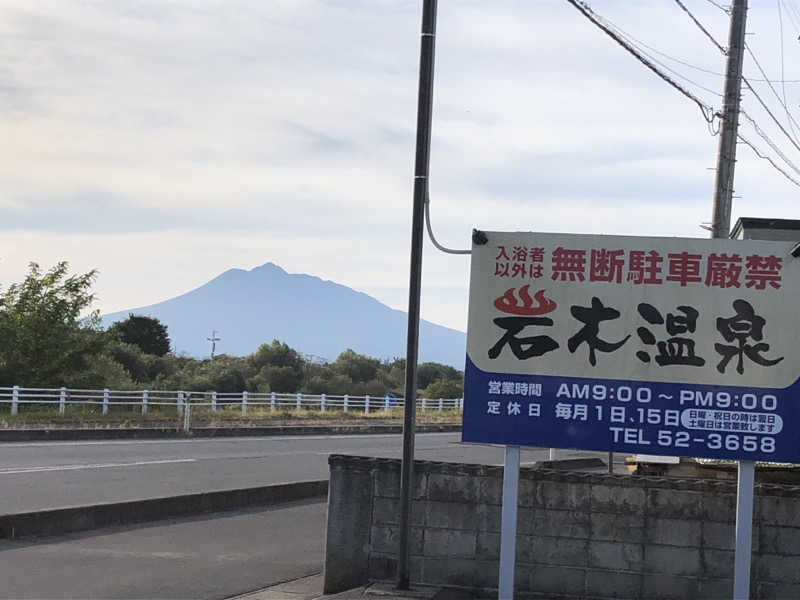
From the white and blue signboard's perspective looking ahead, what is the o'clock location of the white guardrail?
The white guardrail is roughly at 5 o'clock from the white and blue signboard.

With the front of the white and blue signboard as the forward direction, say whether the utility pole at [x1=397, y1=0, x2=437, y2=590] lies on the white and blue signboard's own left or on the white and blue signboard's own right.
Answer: on the white and blue signboard's own right

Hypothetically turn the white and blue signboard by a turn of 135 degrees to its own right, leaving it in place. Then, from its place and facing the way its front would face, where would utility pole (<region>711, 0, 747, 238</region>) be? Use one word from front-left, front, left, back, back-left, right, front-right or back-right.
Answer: front-right

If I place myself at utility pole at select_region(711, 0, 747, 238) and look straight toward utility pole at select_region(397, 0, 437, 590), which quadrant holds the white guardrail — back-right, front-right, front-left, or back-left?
back-right

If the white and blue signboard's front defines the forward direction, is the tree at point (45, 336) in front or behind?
behind

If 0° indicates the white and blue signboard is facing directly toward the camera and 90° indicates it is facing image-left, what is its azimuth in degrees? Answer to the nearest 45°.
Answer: approximately 0°
